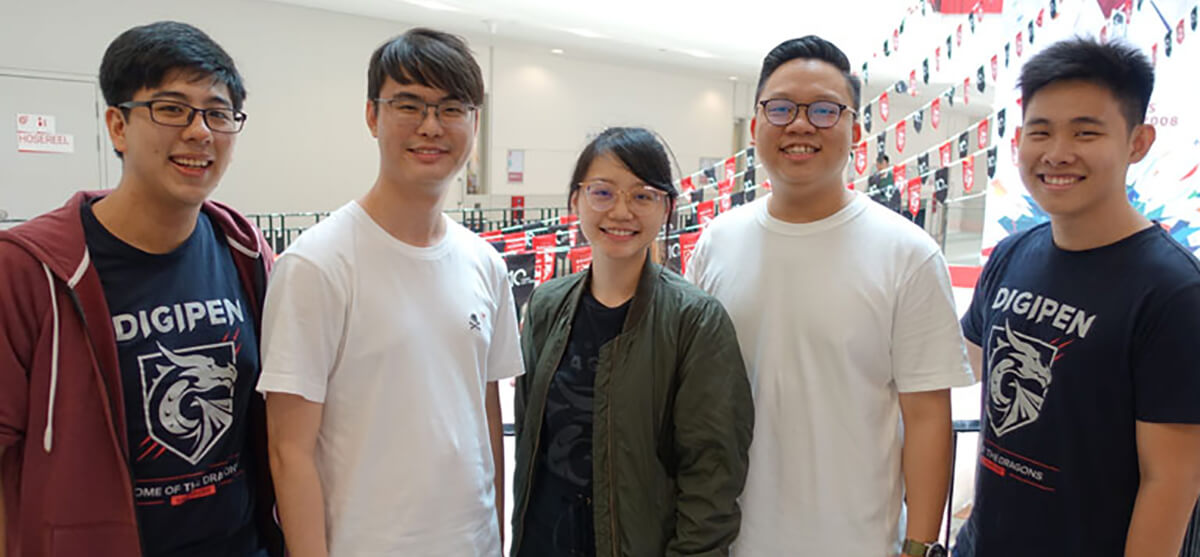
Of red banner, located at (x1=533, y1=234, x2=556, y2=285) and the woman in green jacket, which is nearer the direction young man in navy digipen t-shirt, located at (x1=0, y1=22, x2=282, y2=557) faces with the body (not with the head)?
the woman in green jacket

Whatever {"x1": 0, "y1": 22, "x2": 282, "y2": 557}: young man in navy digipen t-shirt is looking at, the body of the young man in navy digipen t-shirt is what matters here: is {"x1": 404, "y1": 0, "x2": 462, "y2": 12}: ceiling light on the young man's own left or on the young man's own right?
on the young man's own left

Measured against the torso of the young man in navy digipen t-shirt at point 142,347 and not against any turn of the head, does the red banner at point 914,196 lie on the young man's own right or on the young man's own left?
on the young man's own left

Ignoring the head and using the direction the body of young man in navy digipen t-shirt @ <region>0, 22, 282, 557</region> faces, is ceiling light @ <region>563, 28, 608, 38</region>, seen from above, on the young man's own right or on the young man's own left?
on the young man's own left

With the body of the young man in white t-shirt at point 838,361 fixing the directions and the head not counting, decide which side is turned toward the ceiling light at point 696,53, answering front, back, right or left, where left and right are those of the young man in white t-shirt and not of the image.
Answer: back

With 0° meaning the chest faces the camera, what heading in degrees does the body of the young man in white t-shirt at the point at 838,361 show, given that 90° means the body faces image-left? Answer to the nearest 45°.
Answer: approximately 0°

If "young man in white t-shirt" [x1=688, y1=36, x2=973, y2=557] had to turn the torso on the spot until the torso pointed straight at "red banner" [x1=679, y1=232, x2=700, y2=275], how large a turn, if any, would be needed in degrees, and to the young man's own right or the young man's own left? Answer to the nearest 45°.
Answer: approximately 180°

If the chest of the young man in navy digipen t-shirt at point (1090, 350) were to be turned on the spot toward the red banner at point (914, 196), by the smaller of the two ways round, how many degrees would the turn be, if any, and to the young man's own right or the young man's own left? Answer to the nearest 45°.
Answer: approximately 135° to the young man's own right

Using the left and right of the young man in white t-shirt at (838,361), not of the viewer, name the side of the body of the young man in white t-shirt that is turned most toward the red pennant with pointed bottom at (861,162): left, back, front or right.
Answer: back

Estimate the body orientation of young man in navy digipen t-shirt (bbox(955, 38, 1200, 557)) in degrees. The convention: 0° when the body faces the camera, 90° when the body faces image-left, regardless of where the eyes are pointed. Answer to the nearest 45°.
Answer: approximately 45°

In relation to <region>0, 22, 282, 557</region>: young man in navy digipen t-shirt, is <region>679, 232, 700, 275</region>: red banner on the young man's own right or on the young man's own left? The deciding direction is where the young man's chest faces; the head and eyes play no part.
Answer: on the young man's own left
